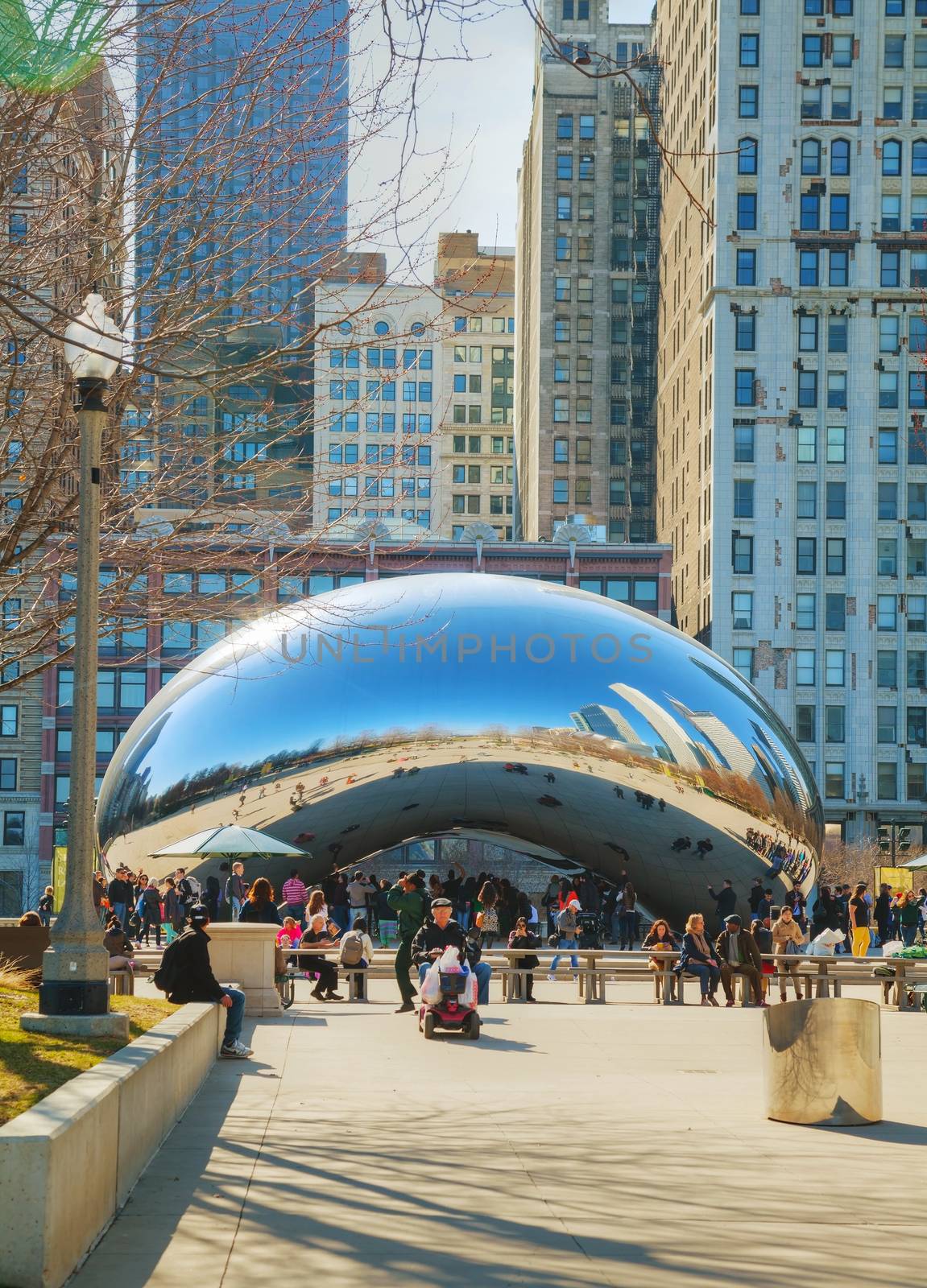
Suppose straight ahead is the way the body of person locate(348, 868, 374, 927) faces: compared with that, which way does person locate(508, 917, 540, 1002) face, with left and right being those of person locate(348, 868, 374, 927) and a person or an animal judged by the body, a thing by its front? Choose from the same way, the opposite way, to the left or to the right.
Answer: the opposite way

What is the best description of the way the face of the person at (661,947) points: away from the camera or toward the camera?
toward the camera

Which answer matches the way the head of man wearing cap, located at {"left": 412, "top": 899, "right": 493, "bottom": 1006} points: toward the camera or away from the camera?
toward the camera

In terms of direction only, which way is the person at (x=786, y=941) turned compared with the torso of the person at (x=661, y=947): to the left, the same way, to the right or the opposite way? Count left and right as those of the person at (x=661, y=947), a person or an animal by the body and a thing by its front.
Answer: the same way

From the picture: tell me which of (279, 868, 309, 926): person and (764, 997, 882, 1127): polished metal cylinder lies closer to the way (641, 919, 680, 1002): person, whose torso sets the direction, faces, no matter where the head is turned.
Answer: the polished metal cylinder

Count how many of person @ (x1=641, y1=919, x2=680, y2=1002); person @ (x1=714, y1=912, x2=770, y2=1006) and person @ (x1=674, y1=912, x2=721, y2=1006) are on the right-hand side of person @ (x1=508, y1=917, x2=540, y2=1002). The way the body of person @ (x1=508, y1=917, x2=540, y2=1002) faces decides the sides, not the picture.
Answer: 0

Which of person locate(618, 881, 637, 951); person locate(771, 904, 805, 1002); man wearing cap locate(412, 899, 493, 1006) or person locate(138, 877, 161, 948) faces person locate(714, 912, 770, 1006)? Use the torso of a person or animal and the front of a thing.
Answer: person locate(771, 904, 805, 1002)

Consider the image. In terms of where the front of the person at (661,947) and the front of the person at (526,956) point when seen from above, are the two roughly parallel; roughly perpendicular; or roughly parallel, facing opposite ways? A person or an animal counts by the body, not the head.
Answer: roughly parallel

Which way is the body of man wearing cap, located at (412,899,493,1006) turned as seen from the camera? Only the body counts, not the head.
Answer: toward the camera

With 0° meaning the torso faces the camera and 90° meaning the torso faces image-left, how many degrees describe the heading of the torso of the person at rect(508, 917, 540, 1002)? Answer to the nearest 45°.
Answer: approximately 0°

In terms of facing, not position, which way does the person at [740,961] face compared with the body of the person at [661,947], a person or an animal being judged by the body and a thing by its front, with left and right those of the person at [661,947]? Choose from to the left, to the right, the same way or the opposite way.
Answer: the same way

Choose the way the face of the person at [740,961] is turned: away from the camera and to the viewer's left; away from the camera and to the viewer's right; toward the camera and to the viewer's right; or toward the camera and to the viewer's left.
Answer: toward the camera and to the viewer's left

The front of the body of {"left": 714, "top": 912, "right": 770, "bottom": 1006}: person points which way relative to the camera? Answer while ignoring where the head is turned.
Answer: toward the camera

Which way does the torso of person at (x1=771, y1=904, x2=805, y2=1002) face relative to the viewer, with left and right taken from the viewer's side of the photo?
facing the viewer
